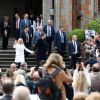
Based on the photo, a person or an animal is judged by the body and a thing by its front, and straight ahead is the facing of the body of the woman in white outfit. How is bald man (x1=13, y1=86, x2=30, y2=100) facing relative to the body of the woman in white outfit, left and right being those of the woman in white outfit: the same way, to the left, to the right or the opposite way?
the opposite way

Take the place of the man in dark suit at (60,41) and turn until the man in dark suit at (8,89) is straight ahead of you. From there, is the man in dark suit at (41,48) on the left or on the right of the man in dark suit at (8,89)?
right

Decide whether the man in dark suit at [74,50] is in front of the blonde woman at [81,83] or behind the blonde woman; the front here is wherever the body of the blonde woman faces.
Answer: in front

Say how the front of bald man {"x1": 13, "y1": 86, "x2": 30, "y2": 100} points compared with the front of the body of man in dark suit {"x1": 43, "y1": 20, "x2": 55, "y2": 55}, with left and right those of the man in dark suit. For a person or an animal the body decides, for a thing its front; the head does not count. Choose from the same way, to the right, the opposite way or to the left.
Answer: the opposite way

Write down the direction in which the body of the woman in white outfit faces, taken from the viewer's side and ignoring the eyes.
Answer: toward the camera

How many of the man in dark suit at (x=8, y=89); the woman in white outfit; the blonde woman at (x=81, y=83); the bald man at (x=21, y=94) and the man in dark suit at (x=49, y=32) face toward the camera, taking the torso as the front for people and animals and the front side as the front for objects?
2

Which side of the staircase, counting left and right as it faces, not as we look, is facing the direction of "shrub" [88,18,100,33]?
left

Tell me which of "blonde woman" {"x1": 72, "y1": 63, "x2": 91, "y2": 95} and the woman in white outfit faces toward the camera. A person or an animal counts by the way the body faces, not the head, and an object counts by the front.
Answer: the woman in white outfit

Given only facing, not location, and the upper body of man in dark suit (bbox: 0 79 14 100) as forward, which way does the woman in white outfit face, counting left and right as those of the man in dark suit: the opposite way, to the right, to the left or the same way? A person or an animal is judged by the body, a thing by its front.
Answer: the opposite way

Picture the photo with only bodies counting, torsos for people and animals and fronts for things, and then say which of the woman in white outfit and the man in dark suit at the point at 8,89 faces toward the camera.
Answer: the woman in white outfit

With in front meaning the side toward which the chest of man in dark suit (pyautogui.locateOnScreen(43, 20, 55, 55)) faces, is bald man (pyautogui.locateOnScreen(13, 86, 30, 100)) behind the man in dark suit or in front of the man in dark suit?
in front

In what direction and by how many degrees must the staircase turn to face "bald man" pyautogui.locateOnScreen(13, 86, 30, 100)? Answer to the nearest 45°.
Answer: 0° — it already faces them

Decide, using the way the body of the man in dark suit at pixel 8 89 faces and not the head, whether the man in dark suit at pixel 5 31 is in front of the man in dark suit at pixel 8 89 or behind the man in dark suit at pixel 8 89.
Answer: in front

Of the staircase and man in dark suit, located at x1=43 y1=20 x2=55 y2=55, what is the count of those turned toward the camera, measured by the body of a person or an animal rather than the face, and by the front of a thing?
2

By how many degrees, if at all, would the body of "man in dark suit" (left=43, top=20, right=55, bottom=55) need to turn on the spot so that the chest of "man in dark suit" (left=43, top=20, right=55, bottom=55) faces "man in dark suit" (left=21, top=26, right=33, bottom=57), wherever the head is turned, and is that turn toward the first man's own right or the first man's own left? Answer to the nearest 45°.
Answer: approximately 90° to the first man's own right

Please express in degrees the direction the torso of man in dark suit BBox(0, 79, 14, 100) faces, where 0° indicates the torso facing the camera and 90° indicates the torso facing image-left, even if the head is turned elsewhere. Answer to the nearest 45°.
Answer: approximately 180°
